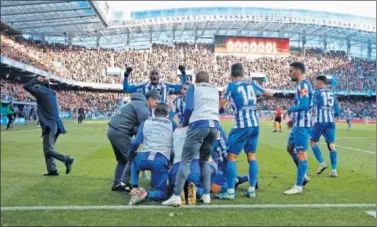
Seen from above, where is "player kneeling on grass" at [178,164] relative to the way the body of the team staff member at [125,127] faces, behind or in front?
in front

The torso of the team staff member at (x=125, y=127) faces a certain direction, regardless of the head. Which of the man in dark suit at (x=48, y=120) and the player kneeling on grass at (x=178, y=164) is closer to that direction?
the player kneeling on grass

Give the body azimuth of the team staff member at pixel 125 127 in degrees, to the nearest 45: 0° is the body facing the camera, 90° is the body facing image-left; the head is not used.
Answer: approximately 270°
